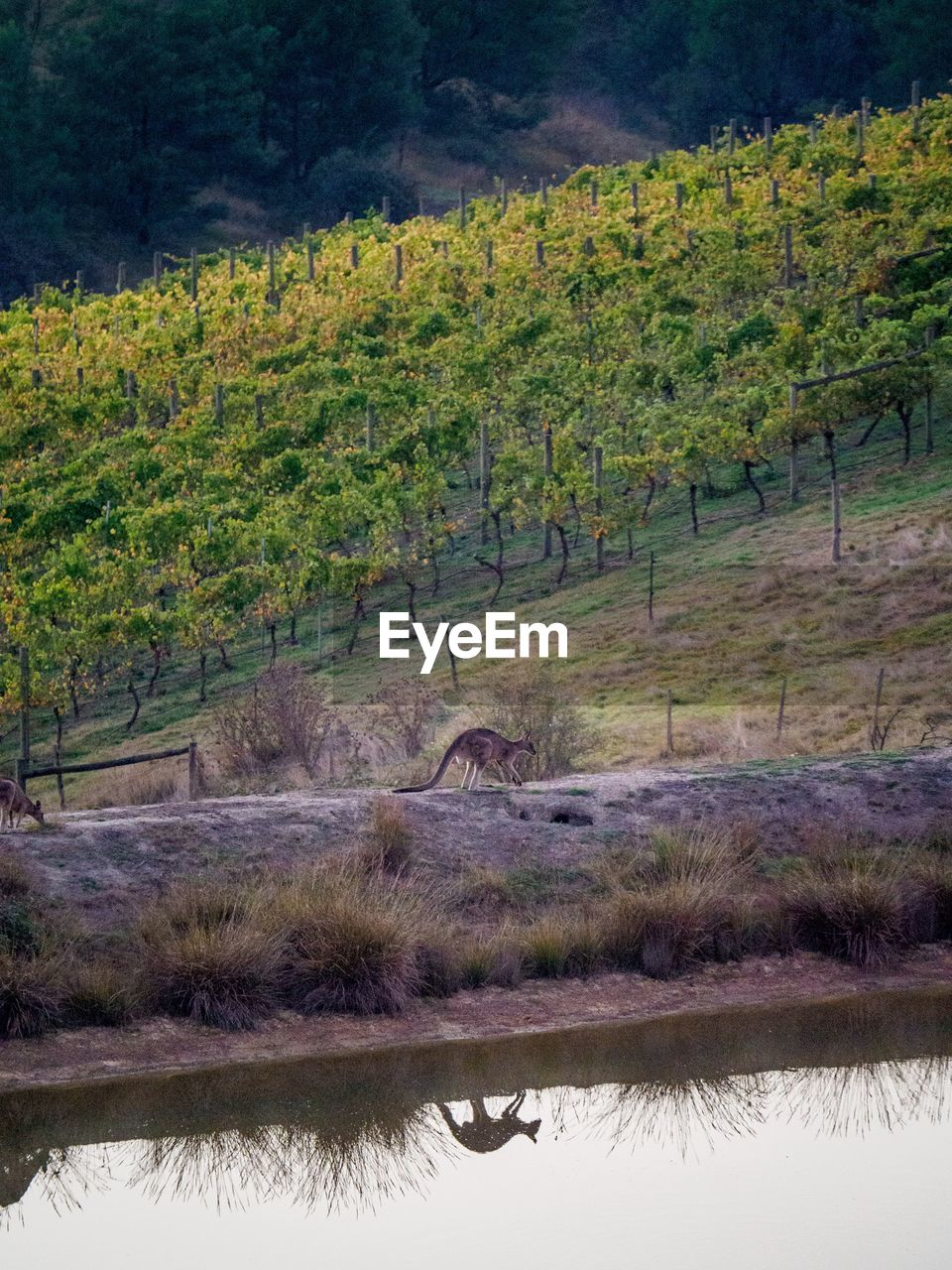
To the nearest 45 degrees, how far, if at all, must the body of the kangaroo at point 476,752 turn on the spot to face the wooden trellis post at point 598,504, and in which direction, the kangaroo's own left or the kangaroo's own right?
approximately 90° to the kangaroo's own left

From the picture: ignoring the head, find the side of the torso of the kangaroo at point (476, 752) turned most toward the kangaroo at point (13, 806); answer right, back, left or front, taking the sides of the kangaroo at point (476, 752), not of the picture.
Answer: back

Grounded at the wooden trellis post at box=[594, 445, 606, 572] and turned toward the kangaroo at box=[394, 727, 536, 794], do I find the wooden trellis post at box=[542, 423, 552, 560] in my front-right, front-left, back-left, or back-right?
back-right

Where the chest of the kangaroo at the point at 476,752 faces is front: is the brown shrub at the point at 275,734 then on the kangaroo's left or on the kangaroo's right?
on the kangaroo's left

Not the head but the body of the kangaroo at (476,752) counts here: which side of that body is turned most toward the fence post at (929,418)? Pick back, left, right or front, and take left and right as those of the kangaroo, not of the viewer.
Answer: left

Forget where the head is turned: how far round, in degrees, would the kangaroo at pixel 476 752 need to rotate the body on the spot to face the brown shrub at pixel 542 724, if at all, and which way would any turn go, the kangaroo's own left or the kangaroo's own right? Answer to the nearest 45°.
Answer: approximately 90° to the kangaroo's own left

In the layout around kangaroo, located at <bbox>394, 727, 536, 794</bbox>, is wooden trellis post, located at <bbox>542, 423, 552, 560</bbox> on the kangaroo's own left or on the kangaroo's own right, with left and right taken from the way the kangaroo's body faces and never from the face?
on the kangaroo's own left

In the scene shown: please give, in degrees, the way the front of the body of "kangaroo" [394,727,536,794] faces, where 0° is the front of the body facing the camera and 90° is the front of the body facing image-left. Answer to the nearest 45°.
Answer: approximately 270°
